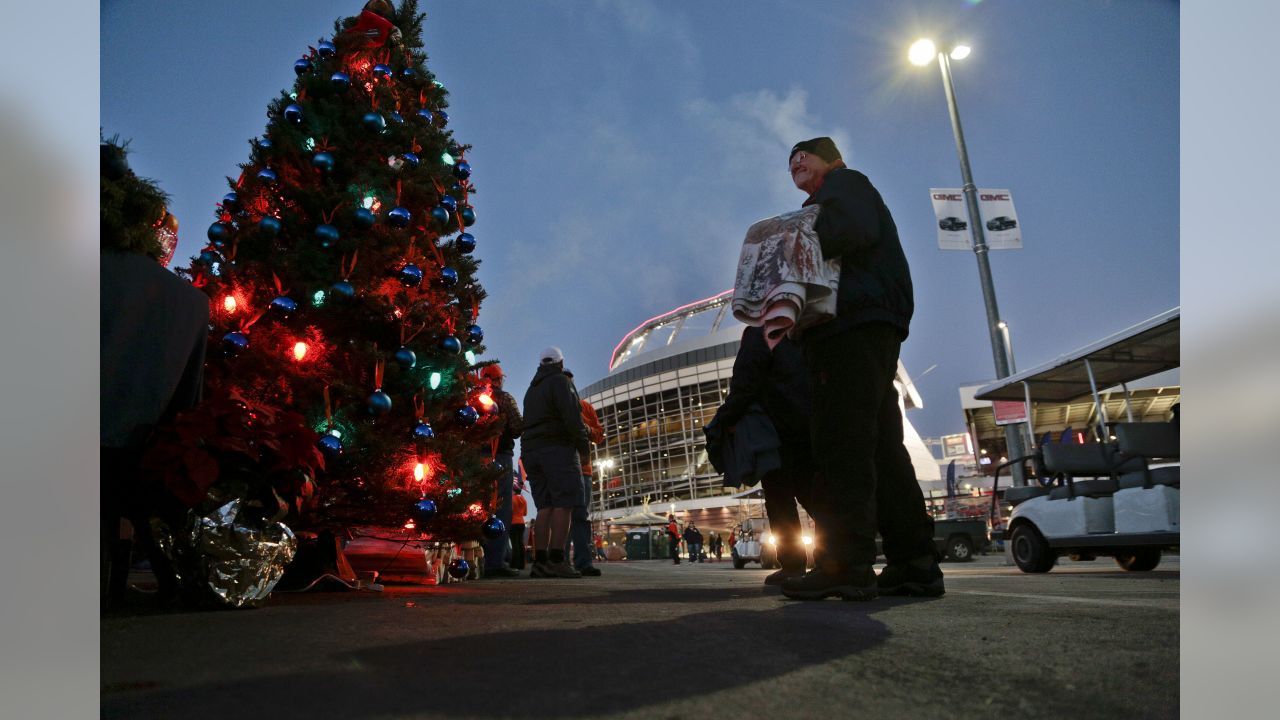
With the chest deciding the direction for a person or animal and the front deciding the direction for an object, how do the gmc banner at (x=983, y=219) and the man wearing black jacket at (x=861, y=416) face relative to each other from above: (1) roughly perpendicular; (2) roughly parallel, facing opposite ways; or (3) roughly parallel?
roughly perpendicular

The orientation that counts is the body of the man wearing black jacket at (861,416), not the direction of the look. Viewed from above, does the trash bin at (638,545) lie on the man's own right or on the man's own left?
on the man's own right

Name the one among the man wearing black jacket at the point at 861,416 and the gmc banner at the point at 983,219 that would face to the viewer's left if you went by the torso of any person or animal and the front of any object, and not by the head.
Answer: the man wearing black jacket

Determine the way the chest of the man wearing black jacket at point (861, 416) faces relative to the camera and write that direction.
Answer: to the viewer's left
